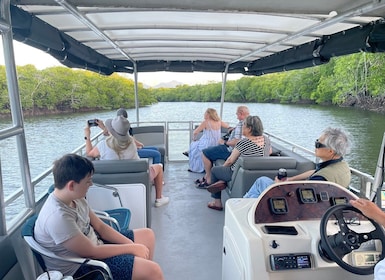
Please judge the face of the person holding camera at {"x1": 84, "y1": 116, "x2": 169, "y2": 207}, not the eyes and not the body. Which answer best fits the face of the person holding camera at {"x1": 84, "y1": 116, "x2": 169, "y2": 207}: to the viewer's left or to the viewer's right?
to the viewer's left

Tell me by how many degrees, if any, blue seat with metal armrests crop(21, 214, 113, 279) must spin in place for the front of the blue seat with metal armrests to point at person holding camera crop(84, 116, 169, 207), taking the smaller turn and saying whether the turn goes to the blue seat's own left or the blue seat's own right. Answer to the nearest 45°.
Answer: approximately 45° to the blue seat's own left

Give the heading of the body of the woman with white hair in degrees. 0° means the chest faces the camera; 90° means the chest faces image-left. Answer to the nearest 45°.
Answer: approximately 90°

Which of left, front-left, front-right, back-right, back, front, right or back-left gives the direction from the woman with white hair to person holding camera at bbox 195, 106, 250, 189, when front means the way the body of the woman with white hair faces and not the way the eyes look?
front-right

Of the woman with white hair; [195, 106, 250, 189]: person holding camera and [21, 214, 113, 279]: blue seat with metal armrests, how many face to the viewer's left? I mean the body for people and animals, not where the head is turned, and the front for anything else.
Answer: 2

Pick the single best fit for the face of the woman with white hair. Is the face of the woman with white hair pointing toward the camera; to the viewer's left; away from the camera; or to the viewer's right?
to the viewer's left

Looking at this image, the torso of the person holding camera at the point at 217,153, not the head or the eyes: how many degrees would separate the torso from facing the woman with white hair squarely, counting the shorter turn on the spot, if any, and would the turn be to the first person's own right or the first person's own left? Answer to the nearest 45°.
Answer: approximately 135° to the first person's own left

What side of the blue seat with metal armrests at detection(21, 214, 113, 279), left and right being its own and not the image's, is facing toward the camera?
right

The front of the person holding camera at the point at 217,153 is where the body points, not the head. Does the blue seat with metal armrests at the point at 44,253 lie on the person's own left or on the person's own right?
on the person's own left

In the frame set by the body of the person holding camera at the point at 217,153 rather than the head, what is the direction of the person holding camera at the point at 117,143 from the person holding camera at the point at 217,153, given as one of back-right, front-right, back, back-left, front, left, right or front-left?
front-left

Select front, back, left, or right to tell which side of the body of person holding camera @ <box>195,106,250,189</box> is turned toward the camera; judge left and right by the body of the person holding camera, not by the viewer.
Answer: left

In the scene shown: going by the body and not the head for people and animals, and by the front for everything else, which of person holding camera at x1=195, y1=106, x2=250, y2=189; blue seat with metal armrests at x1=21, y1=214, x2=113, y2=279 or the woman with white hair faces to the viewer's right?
the blue seat with metal armrests

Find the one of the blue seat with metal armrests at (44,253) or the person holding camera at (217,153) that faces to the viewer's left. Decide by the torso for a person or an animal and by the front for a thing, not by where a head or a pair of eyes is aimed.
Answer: the person holding camera
